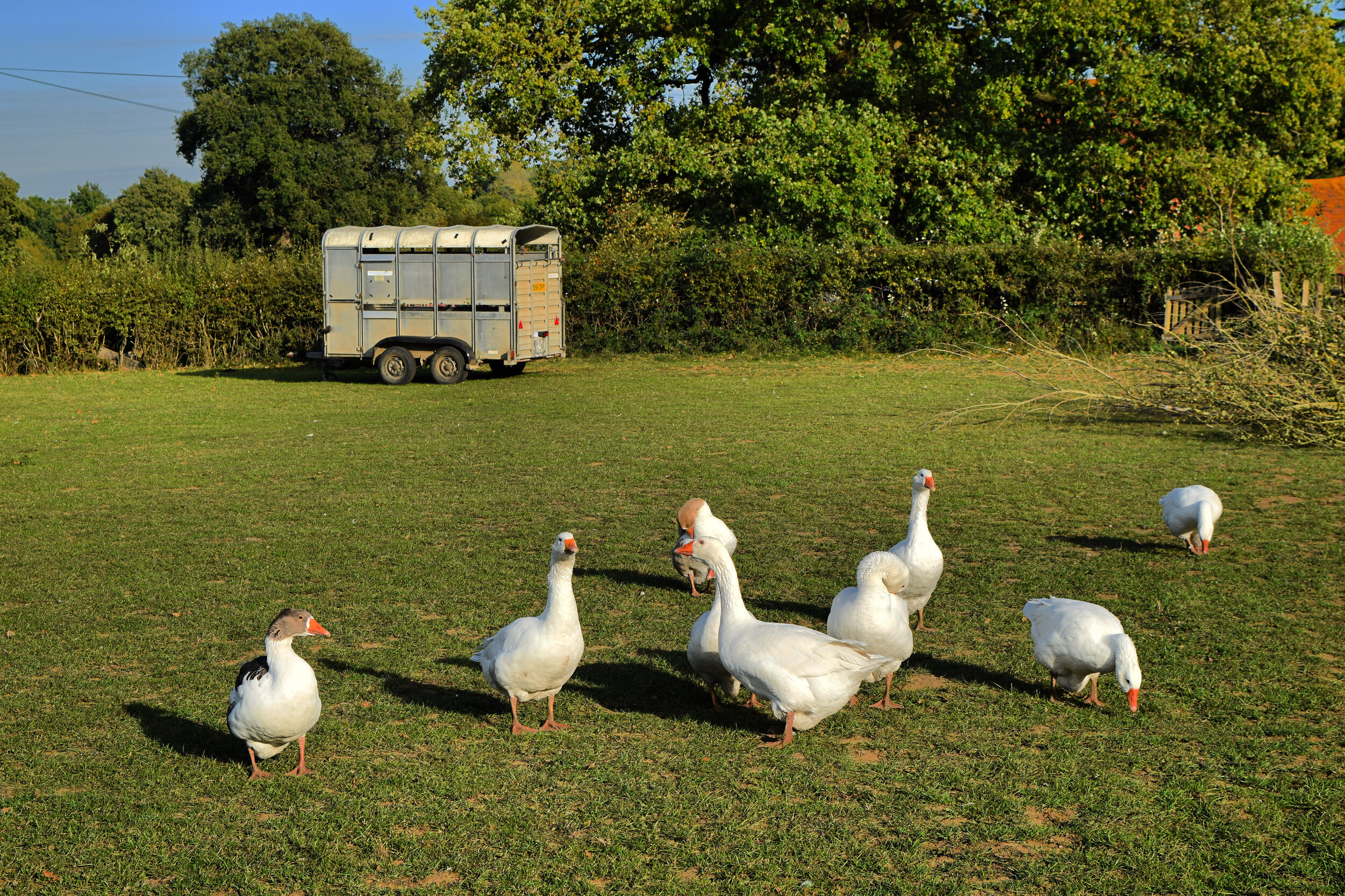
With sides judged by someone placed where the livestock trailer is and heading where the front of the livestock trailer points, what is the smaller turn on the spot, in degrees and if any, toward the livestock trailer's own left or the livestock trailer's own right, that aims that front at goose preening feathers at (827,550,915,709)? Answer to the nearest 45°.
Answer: approximately 135° to the livestock trailer's own left

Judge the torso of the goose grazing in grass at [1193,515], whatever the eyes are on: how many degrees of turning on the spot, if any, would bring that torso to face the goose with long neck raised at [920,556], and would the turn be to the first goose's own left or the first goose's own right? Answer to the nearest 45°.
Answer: approximately 90° to the first goose's own right

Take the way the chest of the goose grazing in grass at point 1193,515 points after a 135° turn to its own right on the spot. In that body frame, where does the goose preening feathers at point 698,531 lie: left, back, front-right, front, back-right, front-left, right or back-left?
front-left

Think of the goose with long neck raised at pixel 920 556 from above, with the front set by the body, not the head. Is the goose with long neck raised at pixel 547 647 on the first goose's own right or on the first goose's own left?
on the first goose's own right

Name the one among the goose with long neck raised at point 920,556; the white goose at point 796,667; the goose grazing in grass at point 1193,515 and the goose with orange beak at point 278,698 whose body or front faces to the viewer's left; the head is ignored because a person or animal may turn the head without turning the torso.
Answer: the white goose

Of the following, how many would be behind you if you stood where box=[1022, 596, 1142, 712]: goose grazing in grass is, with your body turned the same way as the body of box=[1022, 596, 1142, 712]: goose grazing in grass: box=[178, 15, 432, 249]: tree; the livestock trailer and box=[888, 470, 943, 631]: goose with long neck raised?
3

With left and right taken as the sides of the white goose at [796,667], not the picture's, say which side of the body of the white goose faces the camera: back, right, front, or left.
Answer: left

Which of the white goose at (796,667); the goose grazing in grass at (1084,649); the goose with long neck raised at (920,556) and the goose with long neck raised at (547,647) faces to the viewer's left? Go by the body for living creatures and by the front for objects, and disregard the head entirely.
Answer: the white goose

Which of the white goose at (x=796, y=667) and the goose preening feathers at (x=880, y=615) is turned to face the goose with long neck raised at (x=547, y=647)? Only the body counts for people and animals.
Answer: the white goose

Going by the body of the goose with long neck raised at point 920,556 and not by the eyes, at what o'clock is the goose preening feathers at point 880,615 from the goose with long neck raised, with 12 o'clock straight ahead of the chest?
The goose preening feathers is roughly at 2 o'clock from the goose with long neck raised.

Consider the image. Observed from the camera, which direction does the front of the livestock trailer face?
facing away from the viewer and to the left of the viewer
